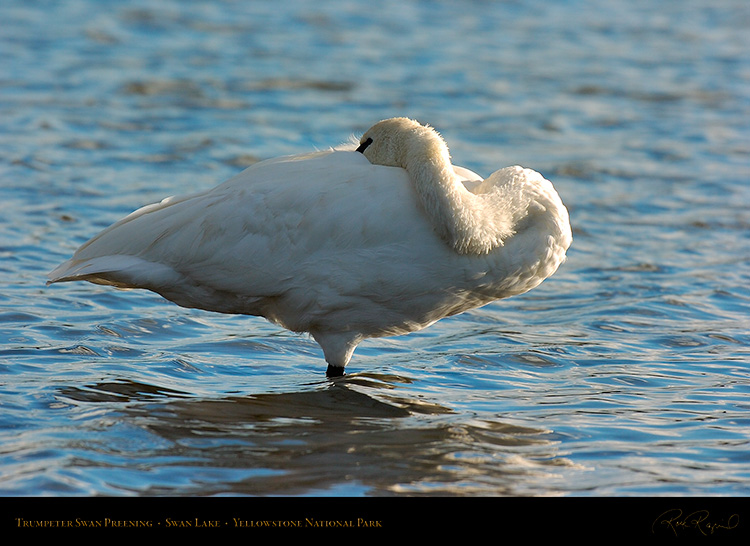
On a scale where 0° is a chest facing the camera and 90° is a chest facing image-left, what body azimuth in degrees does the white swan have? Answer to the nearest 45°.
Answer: approximately 270°
